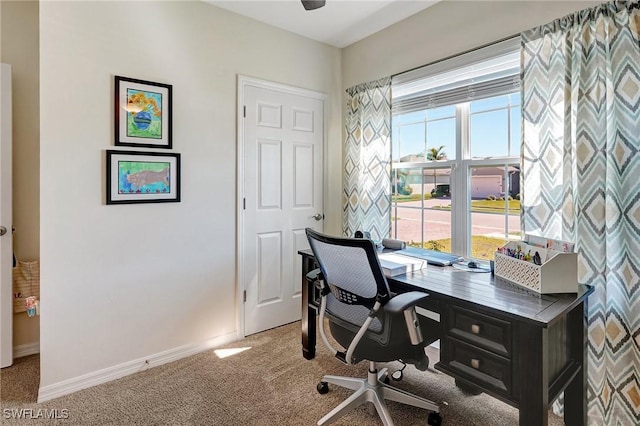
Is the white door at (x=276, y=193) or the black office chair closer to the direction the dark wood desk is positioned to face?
the black office chair

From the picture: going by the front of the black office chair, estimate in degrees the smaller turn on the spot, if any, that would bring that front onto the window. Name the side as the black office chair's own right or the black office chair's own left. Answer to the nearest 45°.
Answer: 0° — it already faces it

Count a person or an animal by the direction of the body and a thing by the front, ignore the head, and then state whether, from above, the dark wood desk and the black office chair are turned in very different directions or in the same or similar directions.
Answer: very different directions

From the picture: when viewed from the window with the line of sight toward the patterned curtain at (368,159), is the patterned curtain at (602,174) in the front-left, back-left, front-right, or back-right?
back-left

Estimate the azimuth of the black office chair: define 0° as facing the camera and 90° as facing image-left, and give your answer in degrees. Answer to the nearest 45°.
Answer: approximately 225°

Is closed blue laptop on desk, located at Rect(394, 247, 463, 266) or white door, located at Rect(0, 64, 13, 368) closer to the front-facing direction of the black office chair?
the closed blue laptop on desk

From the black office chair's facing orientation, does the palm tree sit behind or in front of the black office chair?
in front

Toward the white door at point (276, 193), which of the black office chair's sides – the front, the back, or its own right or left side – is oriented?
left

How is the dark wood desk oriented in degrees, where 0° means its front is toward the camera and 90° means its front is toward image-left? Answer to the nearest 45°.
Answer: approximately 45°

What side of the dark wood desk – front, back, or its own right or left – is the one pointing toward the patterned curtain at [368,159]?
right
